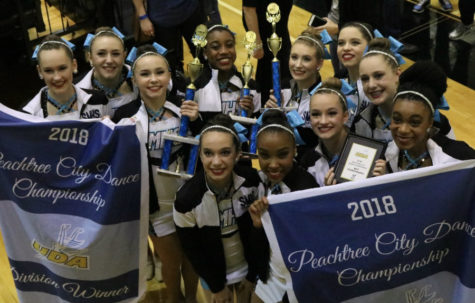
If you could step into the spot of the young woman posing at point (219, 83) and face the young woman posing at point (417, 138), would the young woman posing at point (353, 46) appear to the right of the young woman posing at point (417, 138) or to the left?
left

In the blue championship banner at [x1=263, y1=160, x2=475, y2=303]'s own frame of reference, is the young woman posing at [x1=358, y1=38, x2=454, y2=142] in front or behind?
behind

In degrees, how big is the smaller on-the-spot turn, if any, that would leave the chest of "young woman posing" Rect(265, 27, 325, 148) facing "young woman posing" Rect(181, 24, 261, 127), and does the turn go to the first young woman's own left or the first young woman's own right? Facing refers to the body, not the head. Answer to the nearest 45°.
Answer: approximately 45° to the first young woman's own right
